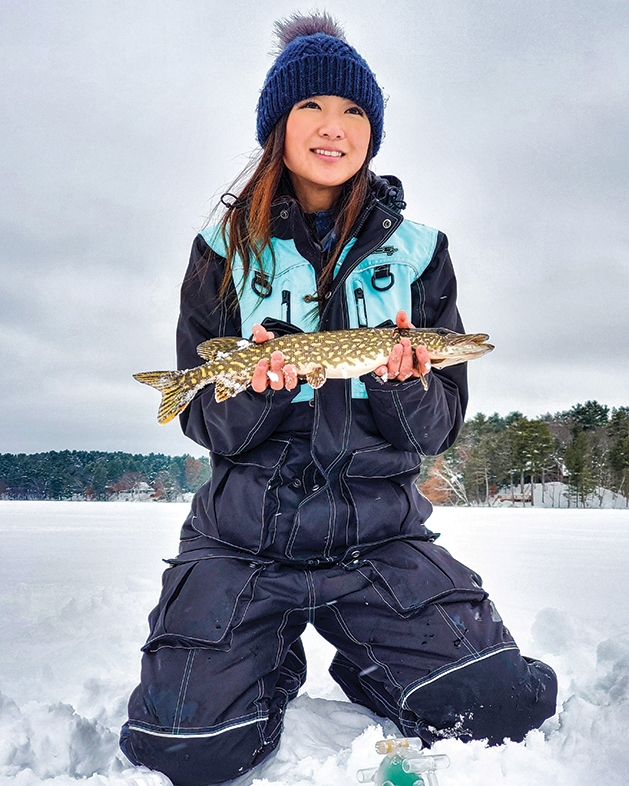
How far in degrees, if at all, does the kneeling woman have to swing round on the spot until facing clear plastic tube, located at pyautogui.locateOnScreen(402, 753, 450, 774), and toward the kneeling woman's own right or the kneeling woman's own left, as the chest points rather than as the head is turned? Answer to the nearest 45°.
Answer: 0° — they already face it

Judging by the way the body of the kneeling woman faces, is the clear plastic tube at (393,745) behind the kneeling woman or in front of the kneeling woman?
in front

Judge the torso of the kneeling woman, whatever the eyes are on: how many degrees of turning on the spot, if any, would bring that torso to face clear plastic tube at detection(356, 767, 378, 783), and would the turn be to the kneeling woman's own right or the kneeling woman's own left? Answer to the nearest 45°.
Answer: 0° — they already face it

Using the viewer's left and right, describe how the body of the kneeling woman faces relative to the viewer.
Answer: facing the viewer
